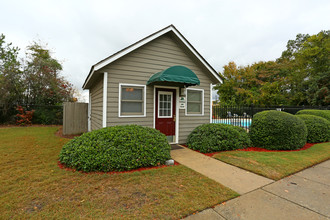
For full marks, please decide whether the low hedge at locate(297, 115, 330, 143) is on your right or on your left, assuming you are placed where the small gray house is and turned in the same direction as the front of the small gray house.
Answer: on your left

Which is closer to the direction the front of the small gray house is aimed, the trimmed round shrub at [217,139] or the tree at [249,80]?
the trimmed round shrub

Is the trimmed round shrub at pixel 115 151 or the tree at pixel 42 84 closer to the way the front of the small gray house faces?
the trimmed round shrub

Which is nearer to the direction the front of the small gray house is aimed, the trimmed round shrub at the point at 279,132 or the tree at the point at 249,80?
the trimmed round shrub

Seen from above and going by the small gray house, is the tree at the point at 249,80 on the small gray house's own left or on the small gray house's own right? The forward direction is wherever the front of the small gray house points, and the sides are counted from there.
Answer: on the small gray house's own left

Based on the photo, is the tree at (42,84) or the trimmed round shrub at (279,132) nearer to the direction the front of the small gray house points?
the trimmed round shrub

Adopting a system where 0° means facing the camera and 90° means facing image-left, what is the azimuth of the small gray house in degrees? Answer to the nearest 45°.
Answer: approximately 315°

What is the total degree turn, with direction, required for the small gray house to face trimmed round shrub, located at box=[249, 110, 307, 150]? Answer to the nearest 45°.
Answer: approximately 45° to its left

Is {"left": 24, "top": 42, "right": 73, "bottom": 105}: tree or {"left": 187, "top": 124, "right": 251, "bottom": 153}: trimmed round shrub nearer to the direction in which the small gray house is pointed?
the trimmed round shrub
